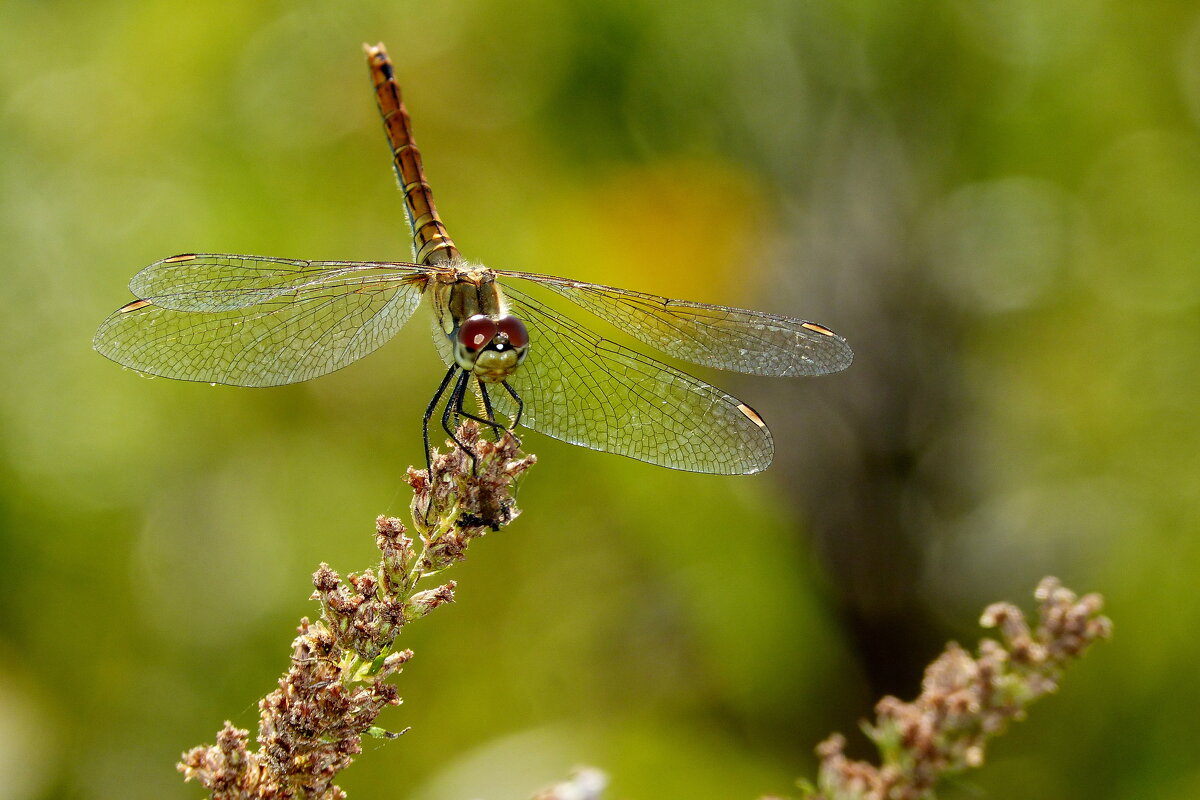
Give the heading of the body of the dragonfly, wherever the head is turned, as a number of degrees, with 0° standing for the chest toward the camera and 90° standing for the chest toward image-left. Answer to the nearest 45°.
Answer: approximately 0°
